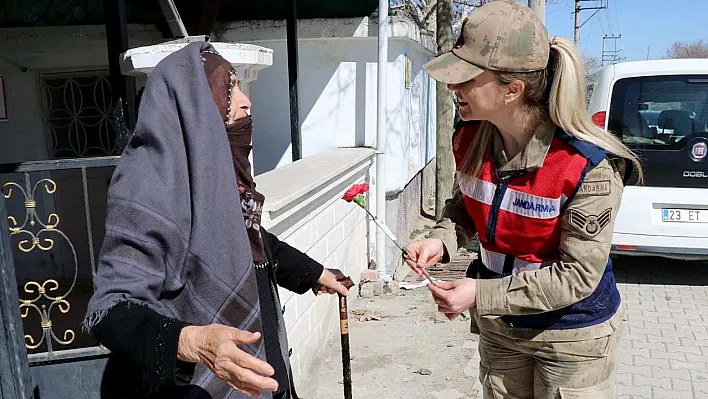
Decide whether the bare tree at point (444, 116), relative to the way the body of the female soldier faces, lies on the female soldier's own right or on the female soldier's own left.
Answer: on the female soldier's own right

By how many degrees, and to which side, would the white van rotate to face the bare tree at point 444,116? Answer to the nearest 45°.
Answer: approximately 45° to its left

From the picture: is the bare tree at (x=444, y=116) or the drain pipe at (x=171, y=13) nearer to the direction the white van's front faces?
the bare tree

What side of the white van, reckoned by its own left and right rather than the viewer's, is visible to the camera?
back

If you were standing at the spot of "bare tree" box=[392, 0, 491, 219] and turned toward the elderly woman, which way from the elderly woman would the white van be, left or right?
left

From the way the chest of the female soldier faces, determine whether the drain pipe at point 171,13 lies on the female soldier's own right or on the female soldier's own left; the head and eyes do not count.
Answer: on the female soldier's own right

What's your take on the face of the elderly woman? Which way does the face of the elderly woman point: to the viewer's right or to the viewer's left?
to the viewer's right

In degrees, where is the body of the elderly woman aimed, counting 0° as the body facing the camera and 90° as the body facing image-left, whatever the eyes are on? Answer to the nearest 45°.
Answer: approximately 270°

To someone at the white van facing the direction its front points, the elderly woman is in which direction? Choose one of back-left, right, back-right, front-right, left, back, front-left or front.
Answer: back

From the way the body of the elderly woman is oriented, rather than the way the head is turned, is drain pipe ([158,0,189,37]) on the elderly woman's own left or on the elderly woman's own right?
on the elderly woman's own left

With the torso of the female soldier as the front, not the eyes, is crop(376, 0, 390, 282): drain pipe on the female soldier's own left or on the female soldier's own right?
on the female soldier's own right

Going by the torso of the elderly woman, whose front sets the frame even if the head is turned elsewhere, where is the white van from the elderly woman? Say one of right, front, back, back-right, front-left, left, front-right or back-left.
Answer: front-left
